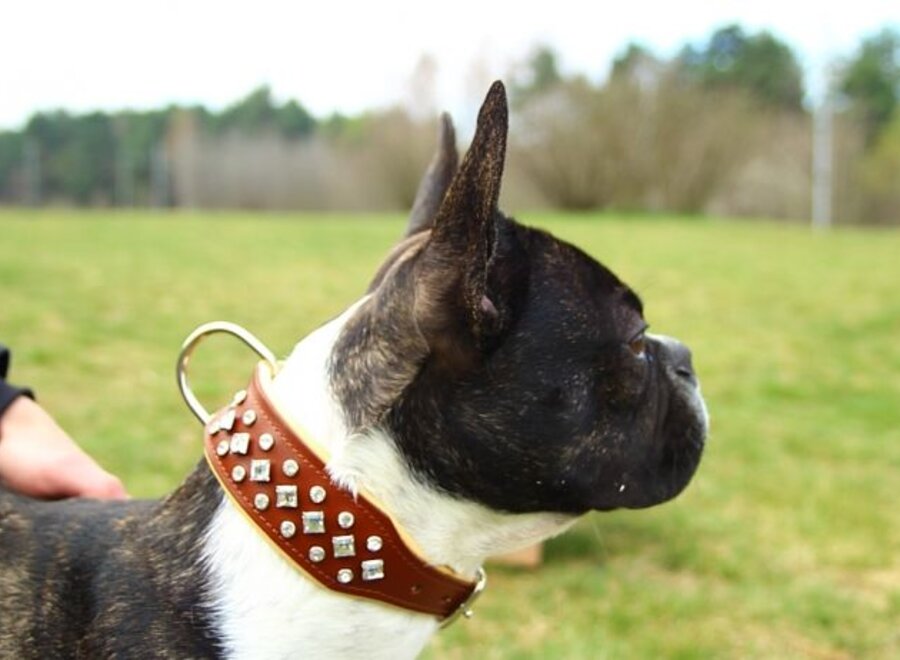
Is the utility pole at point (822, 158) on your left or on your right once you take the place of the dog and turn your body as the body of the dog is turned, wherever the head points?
on your left

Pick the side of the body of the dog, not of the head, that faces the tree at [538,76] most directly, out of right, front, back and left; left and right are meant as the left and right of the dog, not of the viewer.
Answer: left

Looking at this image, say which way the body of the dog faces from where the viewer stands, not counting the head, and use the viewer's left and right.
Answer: facing to the right of the viewer
